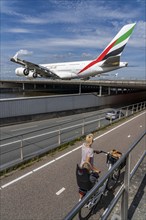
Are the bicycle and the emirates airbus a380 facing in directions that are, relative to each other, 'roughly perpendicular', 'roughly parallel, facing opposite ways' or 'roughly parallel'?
roughly perpendicular

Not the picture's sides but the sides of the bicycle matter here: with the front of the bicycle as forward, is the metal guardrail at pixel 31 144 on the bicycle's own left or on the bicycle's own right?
on the bicycle's own left

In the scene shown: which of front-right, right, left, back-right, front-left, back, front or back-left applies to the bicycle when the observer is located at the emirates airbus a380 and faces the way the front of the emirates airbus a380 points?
back-left

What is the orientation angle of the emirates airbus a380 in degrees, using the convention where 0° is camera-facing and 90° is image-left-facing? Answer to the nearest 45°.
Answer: approximately 135°

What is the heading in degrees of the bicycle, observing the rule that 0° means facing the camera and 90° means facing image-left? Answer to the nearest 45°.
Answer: approximately 225°

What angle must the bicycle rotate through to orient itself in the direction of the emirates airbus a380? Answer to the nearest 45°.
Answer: approximately 45° to its left

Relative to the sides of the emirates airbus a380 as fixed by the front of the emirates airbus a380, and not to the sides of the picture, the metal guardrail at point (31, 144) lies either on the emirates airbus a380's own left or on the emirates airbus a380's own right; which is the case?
on the emirates airbus a380's own left
